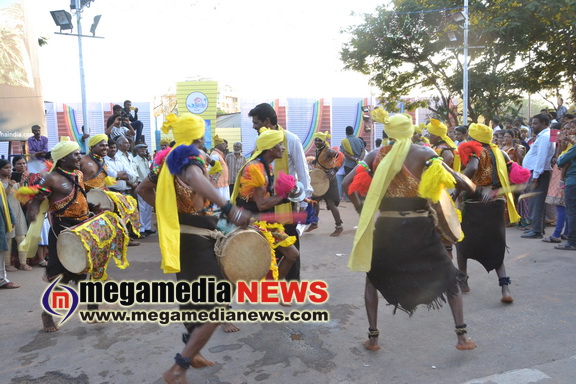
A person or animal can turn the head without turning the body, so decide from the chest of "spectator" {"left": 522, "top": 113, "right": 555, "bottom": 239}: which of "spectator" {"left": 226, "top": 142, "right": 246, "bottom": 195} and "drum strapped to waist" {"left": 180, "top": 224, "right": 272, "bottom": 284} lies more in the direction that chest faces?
the spectator

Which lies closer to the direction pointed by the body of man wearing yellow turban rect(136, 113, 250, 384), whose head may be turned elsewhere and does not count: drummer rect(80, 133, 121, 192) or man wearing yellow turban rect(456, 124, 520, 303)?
the man wearing yellow turban

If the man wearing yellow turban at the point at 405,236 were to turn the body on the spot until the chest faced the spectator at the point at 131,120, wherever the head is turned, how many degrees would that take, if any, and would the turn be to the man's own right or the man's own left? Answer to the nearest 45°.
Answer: approximately 45° to the man's own left

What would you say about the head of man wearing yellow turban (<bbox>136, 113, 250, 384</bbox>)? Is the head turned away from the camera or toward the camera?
away from the camera

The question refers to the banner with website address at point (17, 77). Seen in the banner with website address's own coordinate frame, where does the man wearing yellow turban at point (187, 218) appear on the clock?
The man wearing yellow turban is roughly at 12 o'clock from the banner with website address.

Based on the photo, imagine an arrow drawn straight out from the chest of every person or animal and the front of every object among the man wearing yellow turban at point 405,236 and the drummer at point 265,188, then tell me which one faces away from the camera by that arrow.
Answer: the man wearing yellow turban

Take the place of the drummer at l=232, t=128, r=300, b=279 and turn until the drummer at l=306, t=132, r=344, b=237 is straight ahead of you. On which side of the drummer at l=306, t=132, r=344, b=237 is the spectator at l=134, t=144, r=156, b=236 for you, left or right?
left

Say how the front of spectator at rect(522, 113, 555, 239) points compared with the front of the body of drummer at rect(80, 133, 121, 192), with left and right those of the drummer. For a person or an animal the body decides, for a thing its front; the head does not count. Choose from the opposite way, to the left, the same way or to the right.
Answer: the opposite way

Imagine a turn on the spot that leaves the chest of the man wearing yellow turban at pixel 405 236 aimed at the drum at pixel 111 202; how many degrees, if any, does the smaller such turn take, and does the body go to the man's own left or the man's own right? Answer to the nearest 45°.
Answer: approximately 90° to the man's own left

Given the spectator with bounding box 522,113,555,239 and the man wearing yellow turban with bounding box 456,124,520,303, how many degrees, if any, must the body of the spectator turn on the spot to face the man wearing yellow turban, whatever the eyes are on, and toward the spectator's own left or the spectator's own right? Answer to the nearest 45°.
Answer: approximately 90° to the spectator's own left
